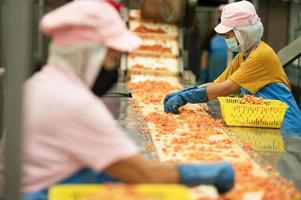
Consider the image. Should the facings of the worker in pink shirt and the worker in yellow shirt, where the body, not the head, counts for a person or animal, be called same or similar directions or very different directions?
very different directions

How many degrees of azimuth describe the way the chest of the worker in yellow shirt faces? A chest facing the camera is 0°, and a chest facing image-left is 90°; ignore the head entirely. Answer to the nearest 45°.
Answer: approximately 90°

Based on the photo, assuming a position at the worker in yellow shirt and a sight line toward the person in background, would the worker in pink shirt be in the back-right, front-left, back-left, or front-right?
back-left

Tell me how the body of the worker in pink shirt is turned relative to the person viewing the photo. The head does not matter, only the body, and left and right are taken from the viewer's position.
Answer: facing to the right of the viewer

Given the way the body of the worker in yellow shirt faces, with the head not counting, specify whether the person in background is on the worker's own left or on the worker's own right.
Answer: on the worker's own right

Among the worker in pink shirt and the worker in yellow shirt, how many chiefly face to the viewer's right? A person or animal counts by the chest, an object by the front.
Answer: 1

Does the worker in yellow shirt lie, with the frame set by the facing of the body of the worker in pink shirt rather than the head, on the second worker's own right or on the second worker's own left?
on the second worker's own left

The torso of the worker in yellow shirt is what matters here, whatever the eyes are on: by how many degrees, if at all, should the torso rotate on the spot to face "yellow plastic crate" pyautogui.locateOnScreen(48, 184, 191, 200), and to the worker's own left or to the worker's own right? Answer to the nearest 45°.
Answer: approximately 90° to the worker's own left
